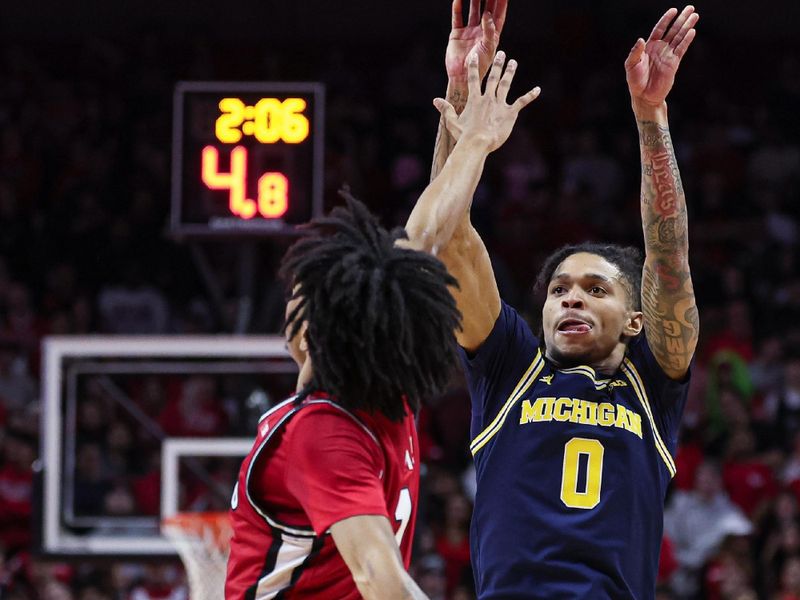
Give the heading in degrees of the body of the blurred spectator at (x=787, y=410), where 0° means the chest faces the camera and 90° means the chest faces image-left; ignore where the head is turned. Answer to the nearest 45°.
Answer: approximately 0°

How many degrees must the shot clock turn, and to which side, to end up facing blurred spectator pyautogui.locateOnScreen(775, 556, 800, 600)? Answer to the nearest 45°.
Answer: approximately 90° to its left

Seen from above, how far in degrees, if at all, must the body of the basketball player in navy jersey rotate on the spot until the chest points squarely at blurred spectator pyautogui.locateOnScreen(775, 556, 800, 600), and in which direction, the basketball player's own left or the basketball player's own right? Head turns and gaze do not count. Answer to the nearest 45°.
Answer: approximately 180°

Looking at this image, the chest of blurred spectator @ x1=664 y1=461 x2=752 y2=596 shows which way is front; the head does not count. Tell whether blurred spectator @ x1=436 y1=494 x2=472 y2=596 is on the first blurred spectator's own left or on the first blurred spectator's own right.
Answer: on the first blurred spectator's own right

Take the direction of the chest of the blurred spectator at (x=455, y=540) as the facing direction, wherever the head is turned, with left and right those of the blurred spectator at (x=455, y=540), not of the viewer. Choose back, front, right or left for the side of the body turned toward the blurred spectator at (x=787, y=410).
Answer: left

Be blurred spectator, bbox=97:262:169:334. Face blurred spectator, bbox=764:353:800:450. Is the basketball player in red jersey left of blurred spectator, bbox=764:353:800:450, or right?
right

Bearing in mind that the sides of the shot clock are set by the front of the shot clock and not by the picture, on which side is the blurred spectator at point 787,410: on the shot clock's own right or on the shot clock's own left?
on the shot clock's own left

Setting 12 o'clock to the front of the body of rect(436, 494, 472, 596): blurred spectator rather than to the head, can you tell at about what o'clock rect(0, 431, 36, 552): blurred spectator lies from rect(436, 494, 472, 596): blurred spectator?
rect(0, 431, 36, 552): blurred spectator is roughly at 3 o'clock from rect(436, 494, 472, 596): blurred spectator.
